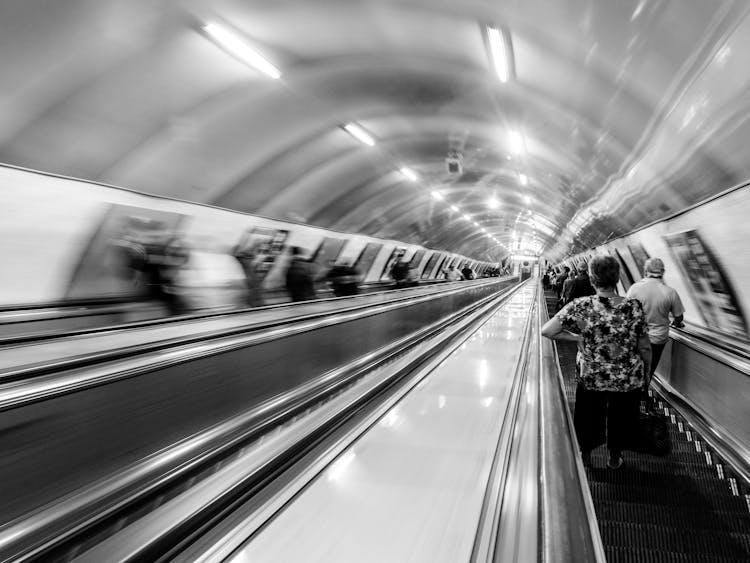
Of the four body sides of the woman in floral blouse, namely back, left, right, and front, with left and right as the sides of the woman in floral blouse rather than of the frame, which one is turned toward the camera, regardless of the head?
back

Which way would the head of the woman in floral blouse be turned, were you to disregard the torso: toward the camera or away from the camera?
away from the camera

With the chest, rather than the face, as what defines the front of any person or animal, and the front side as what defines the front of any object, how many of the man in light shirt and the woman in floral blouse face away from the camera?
2

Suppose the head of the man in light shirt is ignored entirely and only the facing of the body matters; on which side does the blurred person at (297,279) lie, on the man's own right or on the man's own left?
on the man's own left

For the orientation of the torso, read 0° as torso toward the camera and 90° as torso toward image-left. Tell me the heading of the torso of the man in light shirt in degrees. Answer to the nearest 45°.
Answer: approximately 180°

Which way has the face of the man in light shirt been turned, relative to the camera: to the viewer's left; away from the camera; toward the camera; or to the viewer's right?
away from the camera
